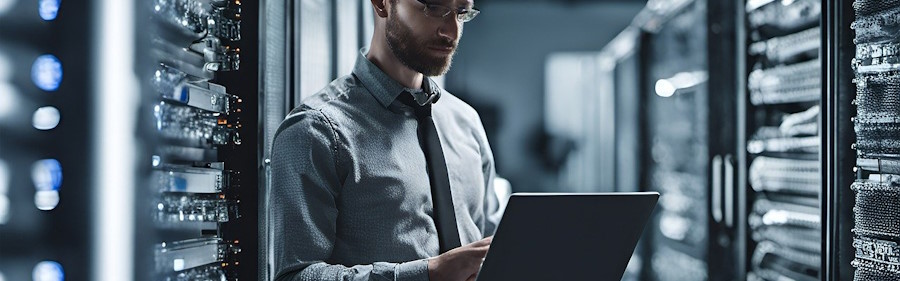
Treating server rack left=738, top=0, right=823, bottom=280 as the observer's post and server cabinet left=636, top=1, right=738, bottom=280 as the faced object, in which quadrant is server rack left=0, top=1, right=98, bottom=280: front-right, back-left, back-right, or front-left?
back-left

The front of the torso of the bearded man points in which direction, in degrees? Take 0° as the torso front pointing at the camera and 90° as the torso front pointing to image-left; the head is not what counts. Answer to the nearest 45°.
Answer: approximately 315°

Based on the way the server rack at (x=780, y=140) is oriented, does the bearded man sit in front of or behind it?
in front

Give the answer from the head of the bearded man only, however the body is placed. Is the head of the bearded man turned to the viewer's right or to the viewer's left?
to the viewer's right

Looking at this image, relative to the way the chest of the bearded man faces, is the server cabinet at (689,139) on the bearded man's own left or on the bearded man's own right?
on the bearded man's own left

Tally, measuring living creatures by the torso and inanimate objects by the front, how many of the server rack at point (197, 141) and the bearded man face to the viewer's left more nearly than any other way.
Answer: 0

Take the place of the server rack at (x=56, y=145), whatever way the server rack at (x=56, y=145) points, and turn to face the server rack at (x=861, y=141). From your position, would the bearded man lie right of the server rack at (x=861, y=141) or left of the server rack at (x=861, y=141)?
left

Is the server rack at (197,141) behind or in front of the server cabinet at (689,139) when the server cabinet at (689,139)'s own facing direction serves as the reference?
in front

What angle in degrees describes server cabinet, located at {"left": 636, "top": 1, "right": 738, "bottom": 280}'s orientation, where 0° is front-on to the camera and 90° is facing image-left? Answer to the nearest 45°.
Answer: approximately 45°

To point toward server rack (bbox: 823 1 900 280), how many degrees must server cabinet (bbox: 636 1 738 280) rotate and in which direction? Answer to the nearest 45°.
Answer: approximately 45° to its left

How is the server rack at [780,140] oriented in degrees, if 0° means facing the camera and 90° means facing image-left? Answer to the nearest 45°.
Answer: approximately 45°

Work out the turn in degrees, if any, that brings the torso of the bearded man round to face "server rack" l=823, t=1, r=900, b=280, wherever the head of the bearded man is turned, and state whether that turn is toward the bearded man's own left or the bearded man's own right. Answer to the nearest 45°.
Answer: approximately 45° to the bearded man's own left
